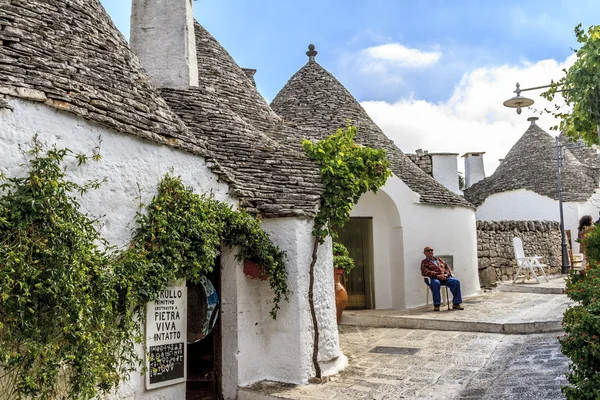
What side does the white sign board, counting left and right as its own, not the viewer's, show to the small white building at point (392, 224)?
left

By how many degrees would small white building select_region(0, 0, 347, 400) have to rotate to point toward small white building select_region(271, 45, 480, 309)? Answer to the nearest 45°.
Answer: approximately 90° to its left

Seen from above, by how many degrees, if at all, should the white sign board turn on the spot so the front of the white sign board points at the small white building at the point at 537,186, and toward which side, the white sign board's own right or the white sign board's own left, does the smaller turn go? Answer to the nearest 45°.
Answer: approximately 90° to the white sign board's own left

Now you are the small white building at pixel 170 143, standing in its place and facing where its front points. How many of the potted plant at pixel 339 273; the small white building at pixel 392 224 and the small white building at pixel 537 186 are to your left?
3

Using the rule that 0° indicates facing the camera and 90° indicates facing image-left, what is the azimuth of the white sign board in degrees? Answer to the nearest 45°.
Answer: approximately 315°

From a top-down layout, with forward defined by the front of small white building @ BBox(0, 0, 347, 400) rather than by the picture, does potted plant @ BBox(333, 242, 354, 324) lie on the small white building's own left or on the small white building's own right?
on the small white building's own left

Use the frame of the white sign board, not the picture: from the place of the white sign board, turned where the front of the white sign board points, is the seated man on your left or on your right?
on your left

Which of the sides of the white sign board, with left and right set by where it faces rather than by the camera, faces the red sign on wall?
left

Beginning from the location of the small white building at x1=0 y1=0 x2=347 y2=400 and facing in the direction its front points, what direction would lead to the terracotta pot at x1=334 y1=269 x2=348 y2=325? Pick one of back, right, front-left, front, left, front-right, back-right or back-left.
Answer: left

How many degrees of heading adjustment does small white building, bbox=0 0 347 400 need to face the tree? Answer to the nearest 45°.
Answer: approximately 45° to its left
